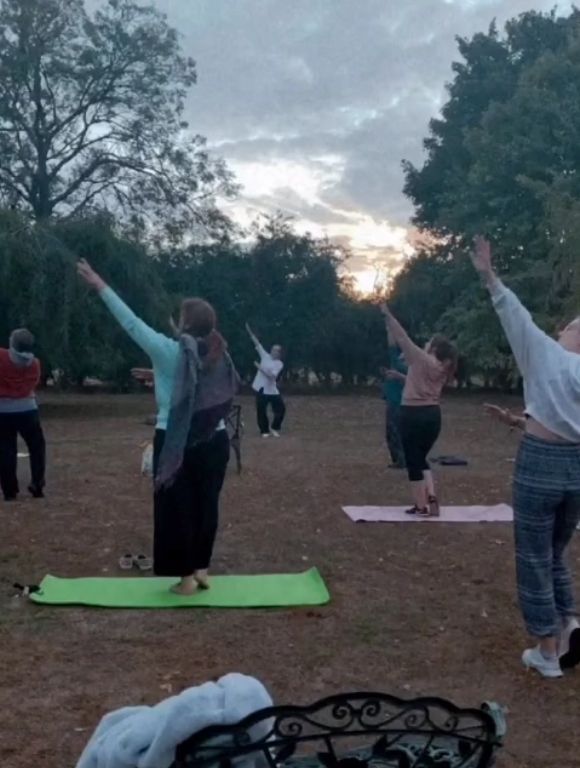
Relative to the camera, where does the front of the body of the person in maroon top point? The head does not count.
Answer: away from the camera

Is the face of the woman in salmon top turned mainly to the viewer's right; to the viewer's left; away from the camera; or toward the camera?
away from the camera

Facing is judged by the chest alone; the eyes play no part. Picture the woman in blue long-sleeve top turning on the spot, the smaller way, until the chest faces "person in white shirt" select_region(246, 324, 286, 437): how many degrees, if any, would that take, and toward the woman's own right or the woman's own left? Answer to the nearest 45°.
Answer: approximately 45° to the woman's own right

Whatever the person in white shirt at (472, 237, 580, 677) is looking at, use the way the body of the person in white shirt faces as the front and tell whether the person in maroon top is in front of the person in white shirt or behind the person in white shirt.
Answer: in front

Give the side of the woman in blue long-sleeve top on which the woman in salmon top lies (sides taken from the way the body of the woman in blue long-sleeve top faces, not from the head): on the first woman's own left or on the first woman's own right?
on the first woman's own right

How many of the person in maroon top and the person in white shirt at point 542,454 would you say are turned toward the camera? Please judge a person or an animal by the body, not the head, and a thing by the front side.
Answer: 0

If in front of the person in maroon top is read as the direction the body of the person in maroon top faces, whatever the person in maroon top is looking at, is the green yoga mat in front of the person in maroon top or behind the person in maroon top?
behind

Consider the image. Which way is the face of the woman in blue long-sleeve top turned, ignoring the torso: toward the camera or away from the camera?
away from the camera

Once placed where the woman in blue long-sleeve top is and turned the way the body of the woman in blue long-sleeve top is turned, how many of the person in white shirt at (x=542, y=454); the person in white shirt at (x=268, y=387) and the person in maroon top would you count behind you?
1

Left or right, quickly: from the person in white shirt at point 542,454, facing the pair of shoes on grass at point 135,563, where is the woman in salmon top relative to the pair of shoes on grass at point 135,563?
right

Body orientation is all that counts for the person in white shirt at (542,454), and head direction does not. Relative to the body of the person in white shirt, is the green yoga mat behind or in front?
in front

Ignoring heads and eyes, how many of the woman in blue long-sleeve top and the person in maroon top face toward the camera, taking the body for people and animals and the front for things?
0
